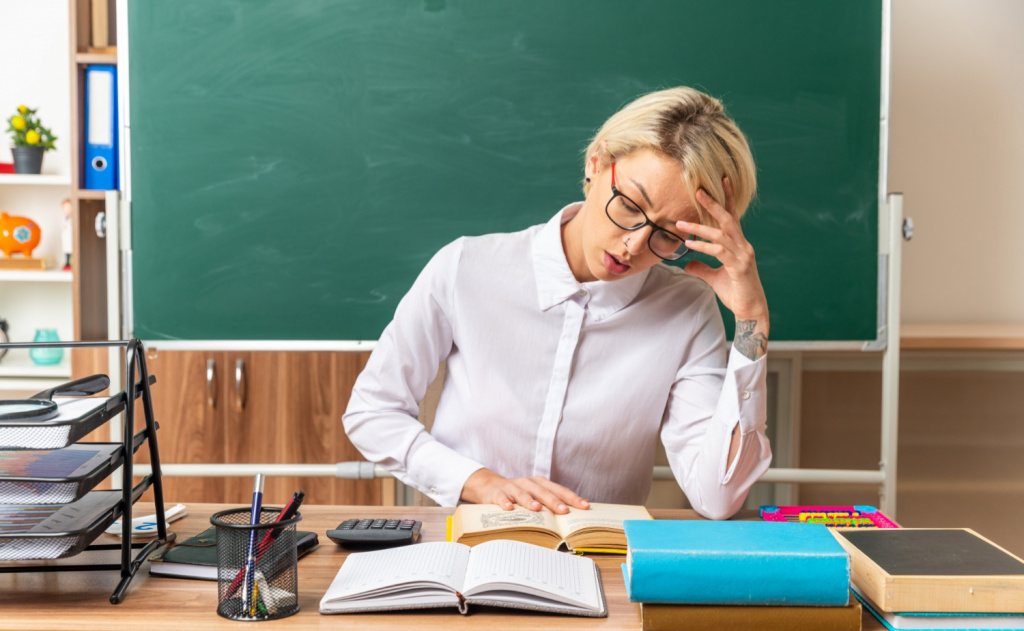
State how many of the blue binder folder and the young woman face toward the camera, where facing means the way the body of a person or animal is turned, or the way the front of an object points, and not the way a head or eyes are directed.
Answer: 2

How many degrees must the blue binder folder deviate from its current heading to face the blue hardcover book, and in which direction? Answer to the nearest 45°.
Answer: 0° — it already faces it

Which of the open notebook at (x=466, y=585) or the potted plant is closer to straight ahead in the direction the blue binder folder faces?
the open notebook

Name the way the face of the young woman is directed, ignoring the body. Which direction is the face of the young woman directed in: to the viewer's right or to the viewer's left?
to the viewer's left

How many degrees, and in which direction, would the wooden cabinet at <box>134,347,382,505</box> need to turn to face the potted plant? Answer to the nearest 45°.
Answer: approximately 135° to its right

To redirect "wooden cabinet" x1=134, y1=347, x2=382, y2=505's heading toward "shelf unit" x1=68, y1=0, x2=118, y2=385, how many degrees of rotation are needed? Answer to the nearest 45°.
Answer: approximately 135° to its right

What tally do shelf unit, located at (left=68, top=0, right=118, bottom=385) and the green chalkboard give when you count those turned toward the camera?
2

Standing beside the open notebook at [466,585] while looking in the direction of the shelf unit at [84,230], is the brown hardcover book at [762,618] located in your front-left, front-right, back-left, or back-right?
back-right

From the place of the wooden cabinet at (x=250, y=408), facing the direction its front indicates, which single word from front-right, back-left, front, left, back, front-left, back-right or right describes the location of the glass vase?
back-right

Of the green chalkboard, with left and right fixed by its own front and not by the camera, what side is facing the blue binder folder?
right

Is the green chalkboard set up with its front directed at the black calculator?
yes
